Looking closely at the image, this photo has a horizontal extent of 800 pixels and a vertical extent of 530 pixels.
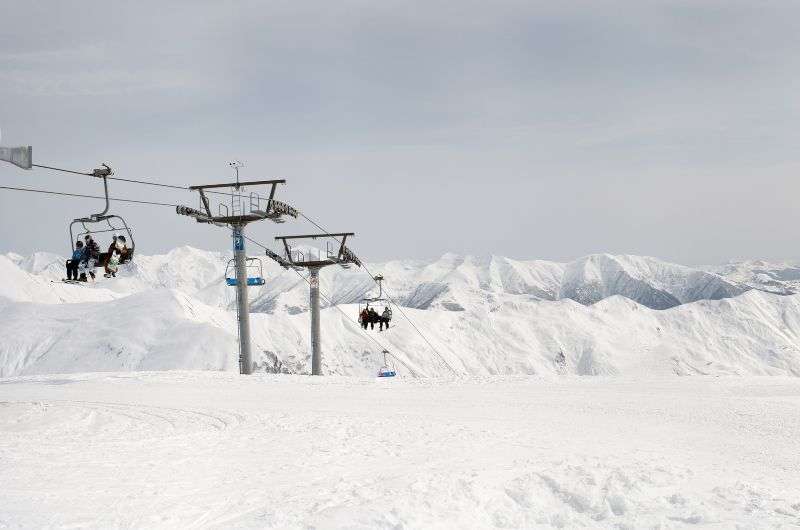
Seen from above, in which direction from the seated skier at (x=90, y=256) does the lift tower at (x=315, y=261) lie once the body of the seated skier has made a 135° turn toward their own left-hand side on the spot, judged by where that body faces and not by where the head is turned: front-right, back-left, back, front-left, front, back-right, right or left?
front-left

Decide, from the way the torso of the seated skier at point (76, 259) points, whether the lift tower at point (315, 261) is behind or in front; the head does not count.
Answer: behind

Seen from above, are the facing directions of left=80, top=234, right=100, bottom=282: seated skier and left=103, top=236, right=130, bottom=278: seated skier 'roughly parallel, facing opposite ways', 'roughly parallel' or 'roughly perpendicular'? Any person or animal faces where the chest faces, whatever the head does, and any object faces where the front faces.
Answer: roughly parallel

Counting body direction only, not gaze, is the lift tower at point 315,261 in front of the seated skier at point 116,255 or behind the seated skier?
behind

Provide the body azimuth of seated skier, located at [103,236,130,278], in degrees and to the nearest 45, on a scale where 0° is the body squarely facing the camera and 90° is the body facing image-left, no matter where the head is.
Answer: approximately 45°

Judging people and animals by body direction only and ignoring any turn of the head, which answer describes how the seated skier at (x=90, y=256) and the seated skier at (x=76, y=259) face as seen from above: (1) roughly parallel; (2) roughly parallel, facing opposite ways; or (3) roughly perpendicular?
roughly parallel

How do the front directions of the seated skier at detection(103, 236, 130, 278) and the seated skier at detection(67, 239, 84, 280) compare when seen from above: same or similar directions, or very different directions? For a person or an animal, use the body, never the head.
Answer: same or similar directions

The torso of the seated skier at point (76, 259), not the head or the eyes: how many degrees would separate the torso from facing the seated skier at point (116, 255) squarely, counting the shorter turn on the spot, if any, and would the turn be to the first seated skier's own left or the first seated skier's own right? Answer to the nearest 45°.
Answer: approximately 135° to the first seated skier's own left

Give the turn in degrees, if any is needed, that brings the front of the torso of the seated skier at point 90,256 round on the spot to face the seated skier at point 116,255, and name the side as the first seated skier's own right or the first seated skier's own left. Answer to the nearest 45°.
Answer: approximately 135° to the first seated skier's own left

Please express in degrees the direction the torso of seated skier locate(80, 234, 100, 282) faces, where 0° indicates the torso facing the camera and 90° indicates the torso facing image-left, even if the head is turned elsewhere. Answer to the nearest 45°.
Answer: approximately 45°

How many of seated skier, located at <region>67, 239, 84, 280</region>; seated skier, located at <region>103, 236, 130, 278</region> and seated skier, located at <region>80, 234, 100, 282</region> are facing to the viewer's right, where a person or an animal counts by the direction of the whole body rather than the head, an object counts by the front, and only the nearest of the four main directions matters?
0

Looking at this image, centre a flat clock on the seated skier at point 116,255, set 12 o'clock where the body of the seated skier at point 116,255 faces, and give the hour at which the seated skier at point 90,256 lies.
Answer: the seated skier at point 90,256 is roughly at 2 o'clock from the seated skier at point 116,255.
